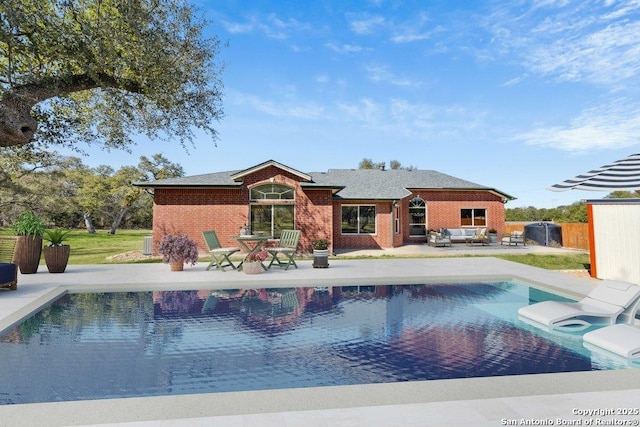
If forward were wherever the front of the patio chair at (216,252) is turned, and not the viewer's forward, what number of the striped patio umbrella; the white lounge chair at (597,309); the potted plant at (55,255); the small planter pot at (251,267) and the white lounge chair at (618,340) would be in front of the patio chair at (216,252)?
4

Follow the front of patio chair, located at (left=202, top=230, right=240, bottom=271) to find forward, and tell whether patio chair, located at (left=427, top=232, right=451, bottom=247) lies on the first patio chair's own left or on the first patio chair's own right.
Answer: on the first patio chair's own left

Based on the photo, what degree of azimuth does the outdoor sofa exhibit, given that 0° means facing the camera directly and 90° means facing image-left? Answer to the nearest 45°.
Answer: approximately 0°

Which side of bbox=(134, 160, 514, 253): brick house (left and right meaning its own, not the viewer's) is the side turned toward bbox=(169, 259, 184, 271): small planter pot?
front

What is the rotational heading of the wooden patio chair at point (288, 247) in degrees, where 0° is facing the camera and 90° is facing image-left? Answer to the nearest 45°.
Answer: approximately 45°

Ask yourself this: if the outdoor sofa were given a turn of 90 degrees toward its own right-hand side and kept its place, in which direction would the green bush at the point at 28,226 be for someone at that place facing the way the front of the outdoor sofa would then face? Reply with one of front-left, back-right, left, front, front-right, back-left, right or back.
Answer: front-left

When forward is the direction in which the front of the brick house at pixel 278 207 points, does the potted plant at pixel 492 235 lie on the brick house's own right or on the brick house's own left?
on the brick house's own left

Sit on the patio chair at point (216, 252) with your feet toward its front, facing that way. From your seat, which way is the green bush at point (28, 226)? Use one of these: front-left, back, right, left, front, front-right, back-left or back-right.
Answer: back-right

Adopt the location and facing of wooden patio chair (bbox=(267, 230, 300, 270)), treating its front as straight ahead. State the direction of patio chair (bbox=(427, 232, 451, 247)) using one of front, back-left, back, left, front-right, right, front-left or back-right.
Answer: back

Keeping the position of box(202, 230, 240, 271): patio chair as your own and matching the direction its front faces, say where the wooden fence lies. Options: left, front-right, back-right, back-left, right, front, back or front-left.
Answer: front-left

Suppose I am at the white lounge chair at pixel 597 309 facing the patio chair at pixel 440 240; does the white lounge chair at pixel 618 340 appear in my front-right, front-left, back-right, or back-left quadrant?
back-left

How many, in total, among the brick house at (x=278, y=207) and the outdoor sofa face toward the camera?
2
